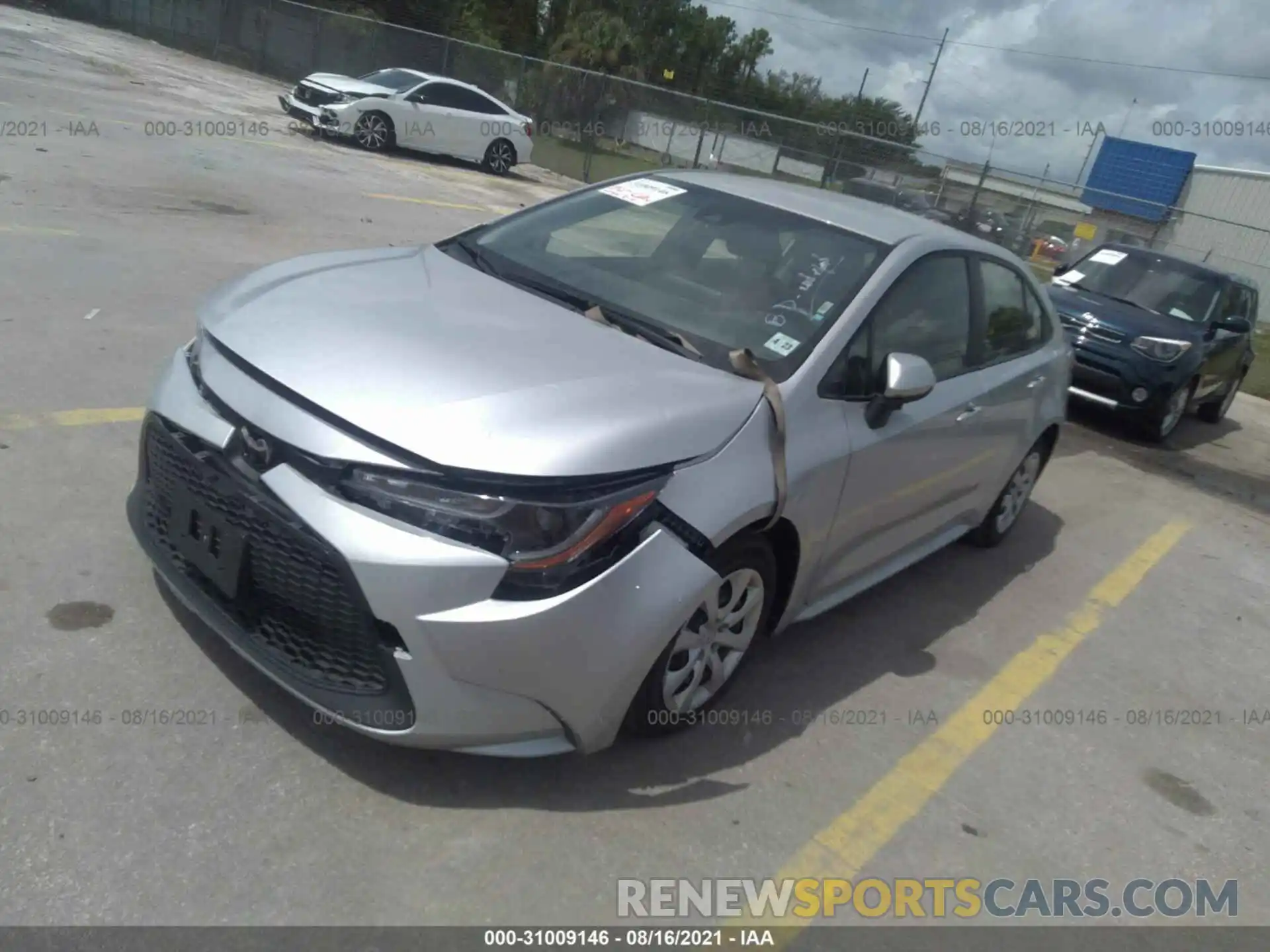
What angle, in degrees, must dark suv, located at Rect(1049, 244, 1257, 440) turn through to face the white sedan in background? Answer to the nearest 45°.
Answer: approximately 45° to its right

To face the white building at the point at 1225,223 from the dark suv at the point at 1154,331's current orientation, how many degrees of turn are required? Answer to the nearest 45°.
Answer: approximately 135° to its right

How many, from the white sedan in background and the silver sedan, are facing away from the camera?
0

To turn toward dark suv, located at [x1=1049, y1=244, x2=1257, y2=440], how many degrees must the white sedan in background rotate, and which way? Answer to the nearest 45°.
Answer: approximately 90° to its left

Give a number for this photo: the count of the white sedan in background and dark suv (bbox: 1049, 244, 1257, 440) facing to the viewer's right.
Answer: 0

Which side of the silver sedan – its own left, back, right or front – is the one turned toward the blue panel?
back

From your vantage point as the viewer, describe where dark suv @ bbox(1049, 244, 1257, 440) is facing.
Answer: facing the viewer and to the left of the viewer
